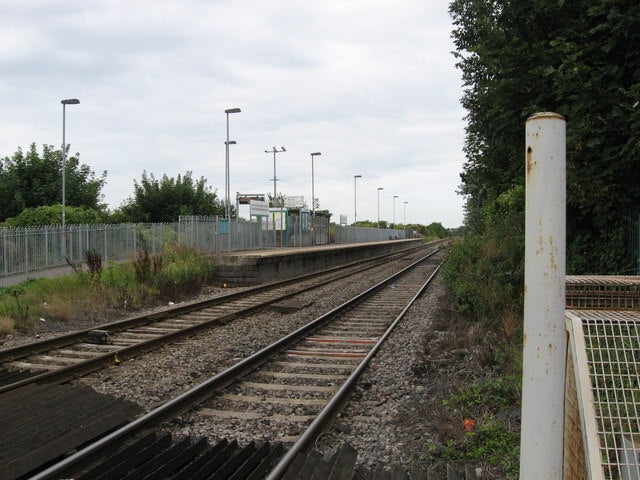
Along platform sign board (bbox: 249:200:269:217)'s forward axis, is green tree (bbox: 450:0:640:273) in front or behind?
in front

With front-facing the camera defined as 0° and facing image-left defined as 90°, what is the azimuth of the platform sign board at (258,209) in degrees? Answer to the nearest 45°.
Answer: approximately 315°

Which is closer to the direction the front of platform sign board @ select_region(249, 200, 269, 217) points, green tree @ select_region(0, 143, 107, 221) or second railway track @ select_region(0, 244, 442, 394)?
the second railway track

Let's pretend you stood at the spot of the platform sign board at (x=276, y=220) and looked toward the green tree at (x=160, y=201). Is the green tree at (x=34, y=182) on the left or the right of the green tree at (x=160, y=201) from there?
left

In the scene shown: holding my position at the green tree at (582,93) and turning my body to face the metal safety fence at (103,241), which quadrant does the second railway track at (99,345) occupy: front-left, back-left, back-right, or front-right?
front-left

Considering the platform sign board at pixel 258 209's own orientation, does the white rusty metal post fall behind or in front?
in front
